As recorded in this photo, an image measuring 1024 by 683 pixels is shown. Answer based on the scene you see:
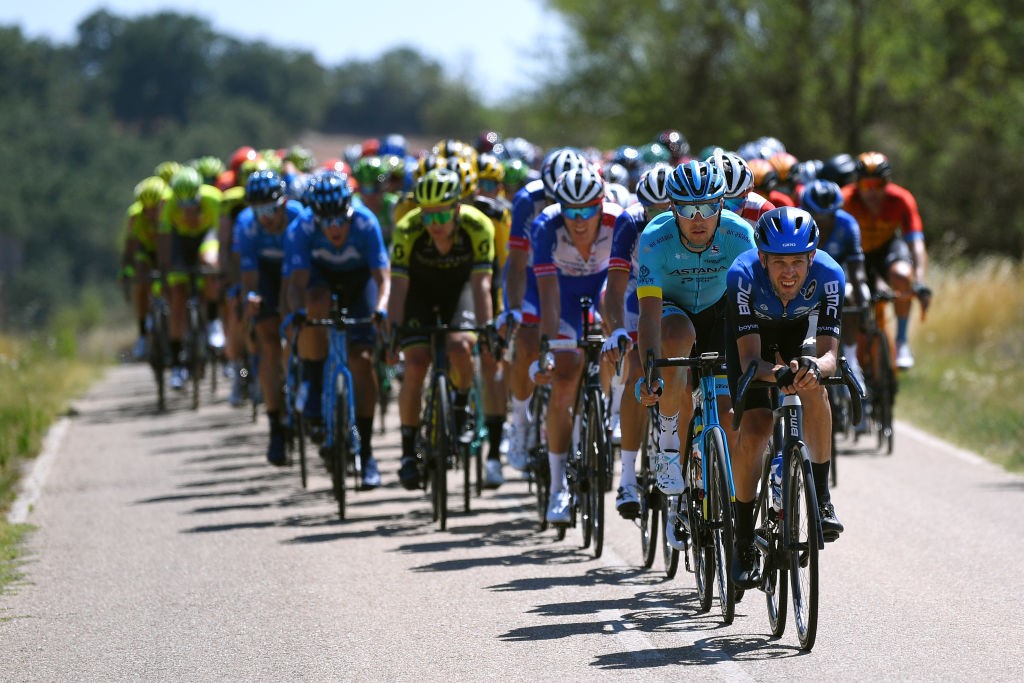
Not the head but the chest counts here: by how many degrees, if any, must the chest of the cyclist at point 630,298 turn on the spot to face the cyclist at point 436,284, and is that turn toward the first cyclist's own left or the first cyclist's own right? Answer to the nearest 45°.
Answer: approximately 135° to the first cyclist's own right

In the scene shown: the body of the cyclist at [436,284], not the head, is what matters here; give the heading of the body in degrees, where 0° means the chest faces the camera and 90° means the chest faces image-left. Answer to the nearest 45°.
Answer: approximately 0°
